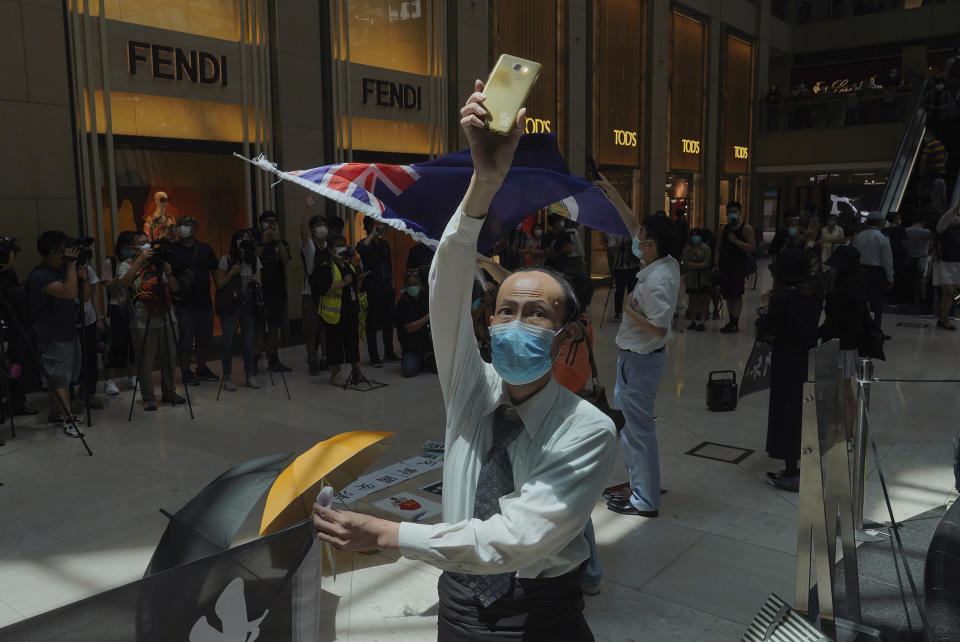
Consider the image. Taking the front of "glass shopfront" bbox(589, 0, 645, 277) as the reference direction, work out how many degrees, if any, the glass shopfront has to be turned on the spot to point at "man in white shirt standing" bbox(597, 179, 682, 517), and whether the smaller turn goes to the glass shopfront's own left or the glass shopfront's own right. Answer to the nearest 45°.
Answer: approximately 45° to the glass shopfront's own right

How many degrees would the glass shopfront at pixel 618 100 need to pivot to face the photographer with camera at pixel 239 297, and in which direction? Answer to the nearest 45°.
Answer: approximately 45° to its right

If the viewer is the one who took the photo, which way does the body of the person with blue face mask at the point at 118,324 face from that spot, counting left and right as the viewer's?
facing the viewer and to the right of the viewer

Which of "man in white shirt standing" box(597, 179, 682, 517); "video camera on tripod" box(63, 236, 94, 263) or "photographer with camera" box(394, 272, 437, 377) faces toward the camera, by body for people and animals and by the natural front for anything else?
the photographer with camera

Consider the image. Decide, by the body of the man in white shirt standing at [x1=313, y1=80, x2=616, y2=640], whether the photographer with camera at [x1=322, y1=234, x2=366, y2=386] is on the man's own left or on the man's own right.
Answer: on the man's own right

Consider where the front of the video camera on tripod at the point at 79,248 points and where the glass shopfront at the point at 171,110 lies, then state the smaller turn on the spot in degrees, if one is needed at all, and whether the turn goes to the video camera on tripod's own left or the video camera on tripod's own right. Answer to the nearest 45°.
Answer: approximately 90° to the video camera on tripod's own left

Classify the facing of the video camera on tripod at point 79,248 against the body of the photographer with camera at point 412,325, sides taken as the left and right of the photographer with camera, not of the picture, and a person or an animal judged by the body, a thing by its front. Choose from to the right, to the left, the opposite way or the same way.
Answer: to the left

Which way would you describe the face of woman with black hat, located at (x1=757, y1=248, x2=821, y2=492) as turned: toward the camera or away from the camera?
away from the camera

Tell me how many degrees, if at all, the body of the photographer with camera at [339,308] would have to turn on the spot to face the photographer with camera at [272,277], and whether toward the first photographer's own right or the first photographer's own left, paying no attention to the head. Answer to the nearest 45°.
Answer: approximately 180°

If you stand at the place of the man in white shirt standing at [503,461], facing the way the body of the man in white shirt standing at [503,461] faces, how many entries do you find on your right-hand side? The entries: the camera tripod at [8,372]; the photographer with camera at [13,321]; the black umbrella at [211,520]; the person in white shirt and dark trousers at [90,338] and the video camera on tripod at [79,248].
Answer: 5

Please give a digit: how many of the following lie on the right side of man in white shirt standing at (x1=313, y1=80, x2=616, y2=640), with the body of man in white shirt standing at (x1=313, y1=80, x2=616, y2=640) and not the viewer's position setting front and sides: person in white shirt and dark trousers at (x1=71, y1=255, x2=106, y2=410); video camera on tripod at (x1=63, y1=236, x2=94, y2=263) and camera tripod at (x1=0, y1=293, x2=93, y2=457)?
3

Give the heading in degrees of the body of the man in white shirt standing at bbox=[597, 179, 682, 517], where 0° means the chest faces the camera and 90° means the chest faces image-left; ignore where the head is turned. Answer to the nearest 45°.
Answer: approximately 90°

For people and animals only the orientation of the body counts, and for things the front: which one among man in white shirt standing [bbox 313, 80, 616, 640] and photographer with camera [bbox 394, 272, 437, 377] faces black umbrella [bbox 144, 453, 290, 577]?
the photographer with camera

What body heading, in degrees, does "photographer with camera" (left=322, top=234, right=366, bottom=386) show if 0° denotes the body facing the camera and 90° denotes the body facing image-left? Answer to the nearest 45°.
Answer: approximately 315°
